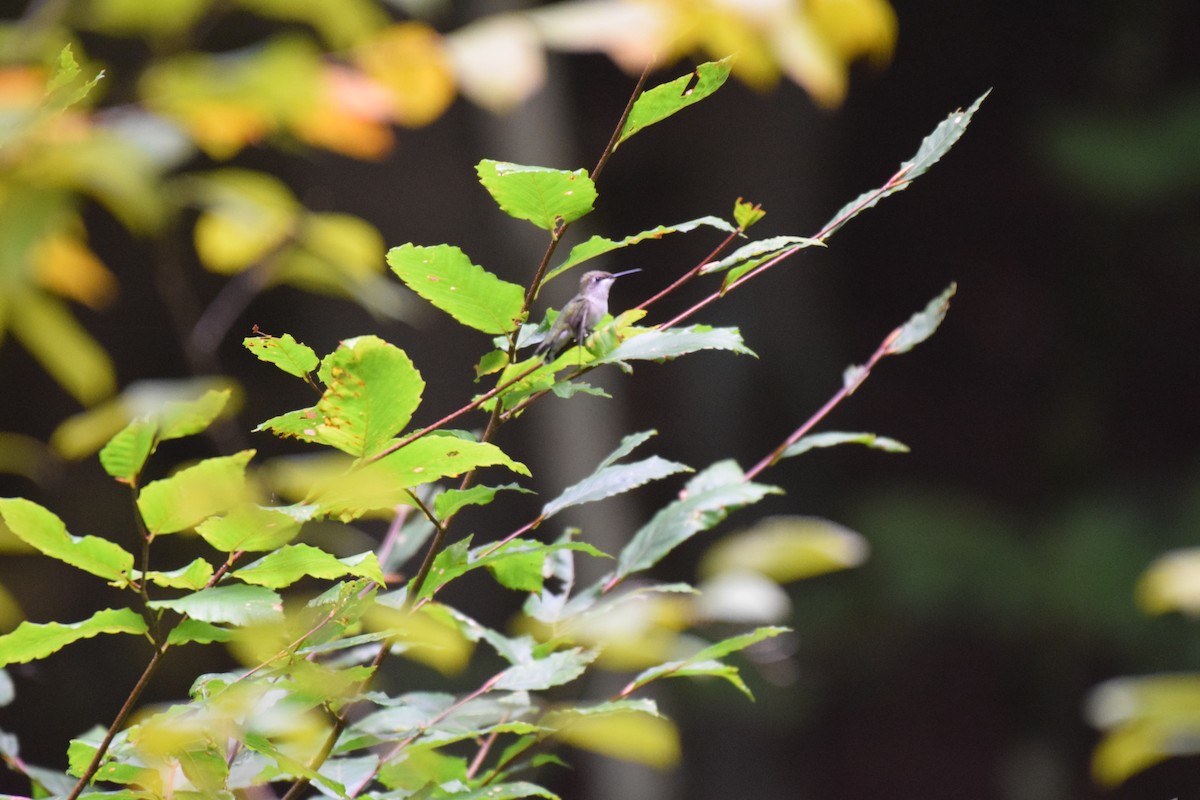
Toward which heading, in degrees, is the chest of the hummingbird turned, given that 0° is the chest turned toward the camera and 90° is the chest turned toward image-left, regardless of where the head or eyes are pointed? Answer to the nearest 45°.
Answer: approximately 270°
